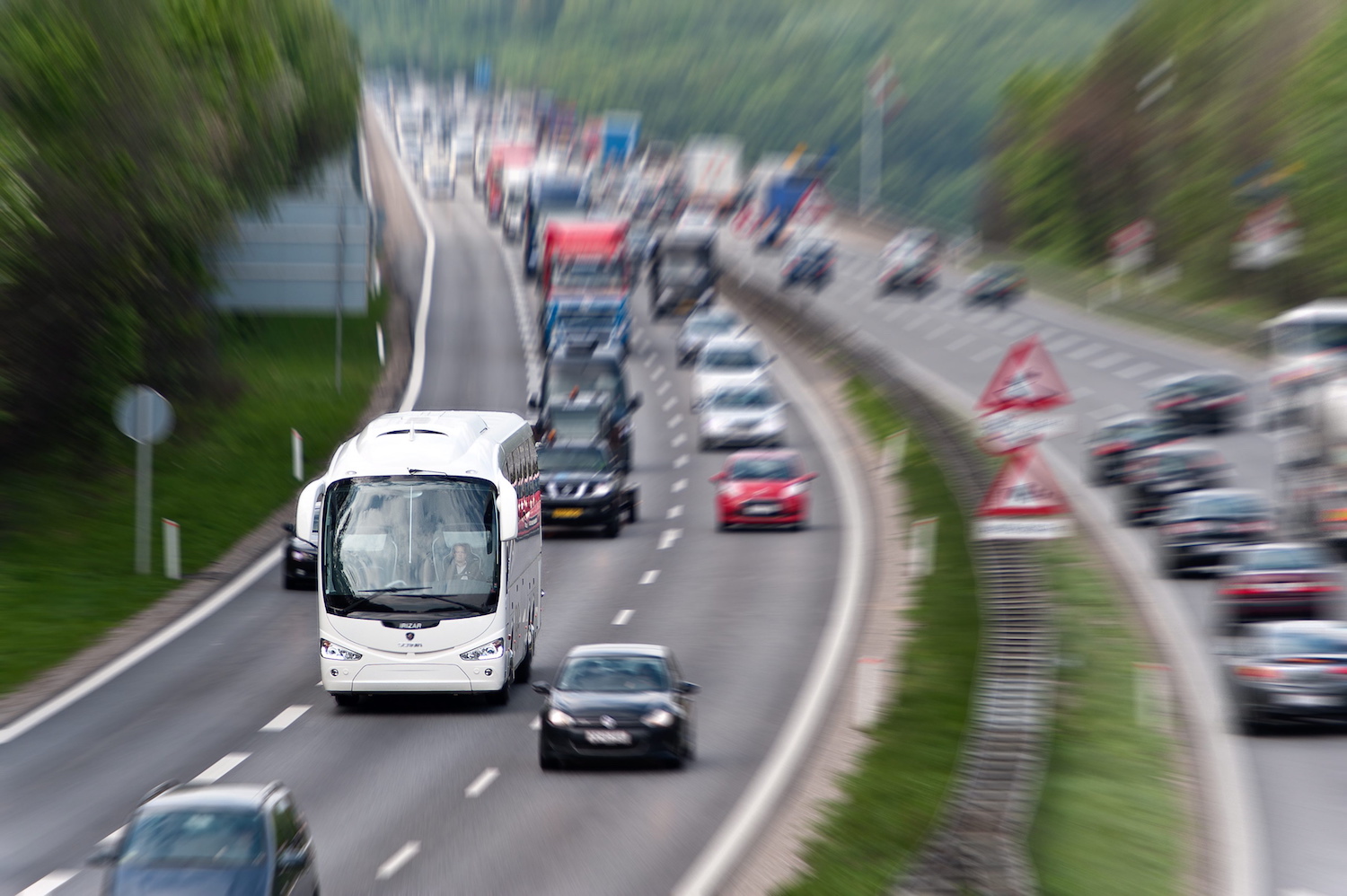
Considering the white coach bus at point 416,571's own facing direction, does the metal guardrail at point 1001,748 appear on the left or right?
on its left

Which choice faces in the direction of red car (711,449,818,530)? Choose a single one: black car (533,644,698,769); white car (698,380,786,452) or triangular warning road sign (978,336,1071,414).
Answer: the white car

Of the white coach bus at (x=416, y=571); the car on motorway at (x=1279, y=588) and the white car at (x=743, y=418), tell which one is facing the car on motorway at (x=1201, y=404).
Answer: the car on motorway at (x=1279, y=588)

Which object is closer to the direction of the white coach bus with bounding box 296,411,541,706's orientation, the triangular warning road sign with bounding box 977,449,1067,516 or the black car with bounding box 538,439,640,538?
the triangular warning road sign

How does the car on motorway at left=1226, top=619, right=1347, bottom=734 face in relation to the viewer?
away from the camera

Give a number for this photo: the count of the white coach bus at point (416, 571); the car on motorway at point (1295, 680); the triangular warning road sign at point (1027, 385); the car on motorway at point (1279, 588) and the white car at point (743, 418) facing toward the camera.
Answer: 3

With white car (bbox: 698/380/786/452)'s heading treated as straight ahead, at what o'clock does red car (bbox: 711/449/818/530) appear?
The red car is roughly at 12 o'clock from the white car.

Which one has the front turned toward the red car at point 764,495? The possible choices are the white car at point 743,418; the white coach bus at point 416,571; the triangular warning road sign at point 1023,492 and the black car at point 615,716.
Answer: the white car

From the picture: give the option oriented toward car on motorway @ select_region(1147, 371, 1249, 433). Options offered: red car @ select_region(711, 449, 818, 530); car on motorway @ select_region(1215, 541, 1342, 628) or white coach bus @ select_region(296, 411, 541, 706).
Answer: car on motorway @ select_region(1215, 541, 1342, 628)

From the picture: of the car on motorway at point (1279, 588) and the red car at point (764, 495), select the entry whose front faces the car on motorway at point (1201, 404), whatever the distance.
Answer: the car on motorway at point (1279, 588)

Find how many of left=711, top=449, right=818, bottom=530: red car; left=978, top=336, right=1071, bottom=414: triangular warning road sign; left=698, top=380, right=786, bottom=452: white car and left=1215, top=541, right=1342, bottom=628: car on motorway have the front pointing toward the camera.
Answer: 3

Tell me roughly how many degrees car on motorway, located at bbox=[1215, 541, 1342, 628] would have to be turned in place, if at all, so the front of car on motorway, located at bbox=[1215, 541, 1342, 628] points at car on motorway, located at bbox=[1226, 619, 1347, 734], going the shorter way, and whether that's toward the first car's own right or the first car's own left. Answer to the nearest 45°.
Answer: approximately 180°
